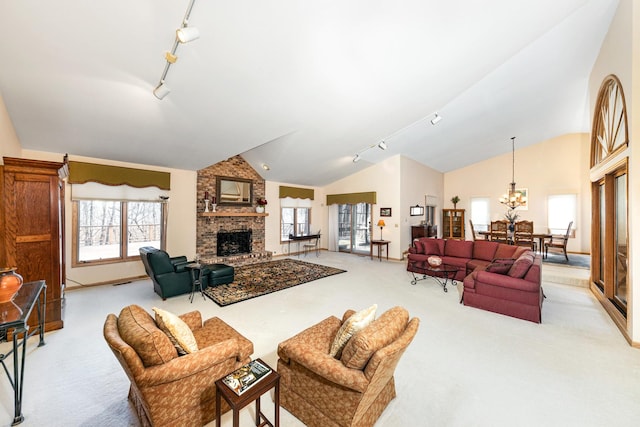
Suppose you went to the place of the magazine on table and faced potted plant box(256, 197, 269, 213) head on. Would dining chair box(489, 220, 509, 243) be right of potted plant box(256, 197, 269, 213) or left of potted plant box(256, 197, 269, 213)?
right

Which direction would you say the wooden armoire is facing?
to the viewer's right

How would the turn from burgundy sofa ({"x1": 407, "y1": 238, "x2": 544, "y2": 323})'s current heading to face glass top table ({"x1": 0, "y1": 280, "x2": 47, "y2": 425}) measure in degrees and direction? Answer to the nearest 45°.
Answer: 0° — it already faces it

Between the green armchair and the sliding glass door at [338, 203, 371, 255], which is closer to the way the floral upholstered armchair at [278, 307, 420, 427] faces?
the green armchair

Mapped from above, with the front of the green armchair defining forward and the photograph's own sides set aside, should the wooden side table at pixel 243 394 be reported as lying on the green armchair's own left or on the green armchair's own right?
on the green armchair's own right

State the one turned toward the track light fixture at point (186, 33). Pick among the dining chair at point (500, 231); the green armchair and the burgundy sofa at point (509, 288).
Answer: the burgundy sofa

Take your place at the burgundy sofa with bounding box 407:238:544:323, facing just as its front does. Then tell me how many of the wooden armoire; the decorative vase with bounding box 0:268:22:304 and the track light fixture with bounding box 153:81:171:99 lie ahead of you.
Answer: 3
